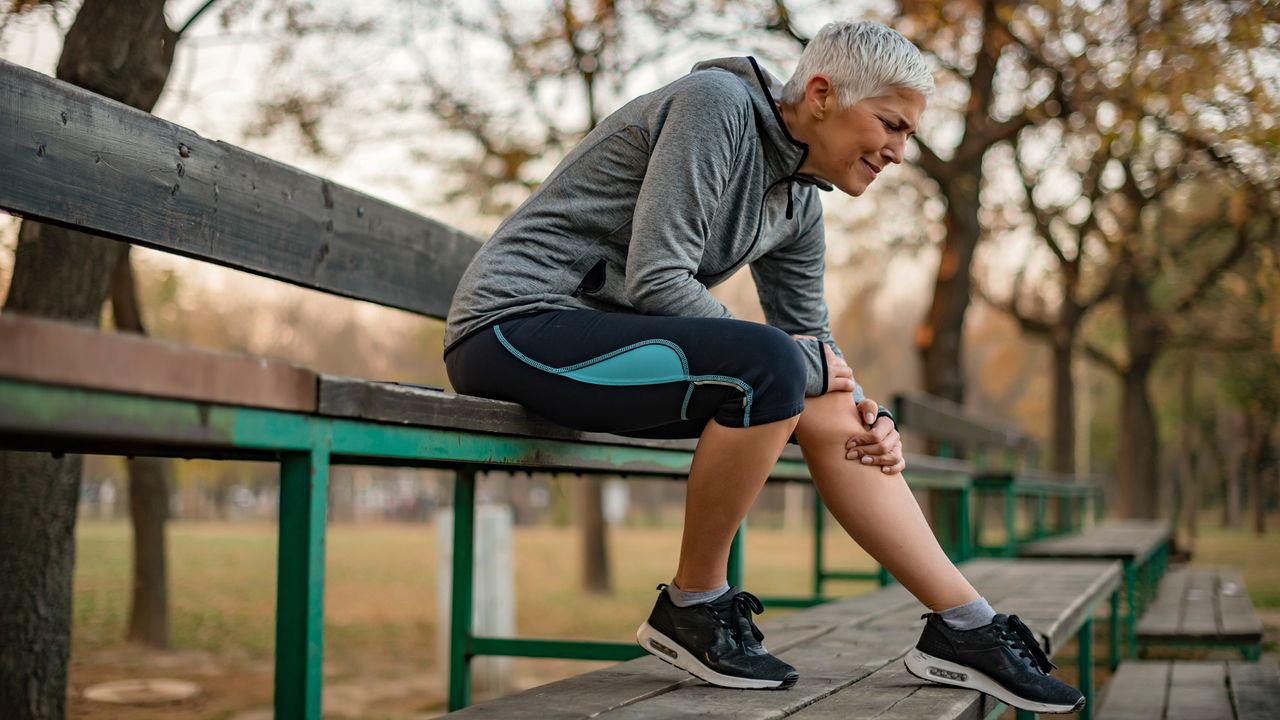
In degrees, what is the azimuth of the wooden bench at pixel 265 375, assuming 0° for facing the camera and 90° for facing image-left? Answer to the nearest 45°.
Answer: approximately 315°

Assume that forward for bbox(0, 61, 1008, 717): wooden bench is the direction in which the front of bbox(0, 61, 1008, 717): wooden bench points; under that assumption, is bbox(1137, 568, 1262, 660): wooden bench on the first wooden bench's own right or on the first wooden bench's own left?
on the first wooden bench's own left

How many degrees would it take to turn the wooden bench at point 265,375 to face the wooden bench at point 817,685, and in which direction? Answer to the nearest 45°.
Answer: approximately 45° to its left

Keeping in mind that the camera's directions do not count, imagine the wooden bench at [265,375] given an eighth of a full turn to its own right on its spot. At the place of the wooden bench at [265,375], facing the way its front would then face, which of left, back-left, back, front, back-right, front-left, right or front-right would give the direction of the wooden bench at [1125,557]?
back-left

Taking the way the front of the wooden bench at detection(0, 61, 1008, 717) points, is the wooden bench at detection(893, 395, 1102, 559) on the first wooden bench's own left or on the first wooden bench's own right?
on the first wooden bench's own left

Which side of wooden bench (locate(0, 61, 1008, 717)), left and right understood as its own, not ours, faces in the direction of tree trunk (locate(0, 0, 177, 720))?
back

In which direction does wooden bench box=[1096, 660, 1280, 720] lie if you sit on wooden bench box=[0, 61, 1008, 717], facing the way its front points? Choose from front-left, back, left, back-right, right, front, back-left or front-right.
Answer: left

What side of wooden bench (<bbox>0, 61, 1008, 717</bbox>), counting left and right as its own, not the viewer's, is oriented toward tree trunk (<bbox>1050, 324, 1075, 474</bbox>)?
left

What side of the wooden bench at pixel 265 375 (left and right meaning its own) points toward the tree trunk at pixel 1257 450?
left
